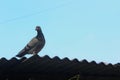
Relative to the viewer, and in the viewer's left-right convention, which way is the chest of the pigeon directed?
facing to the right of the viewer
